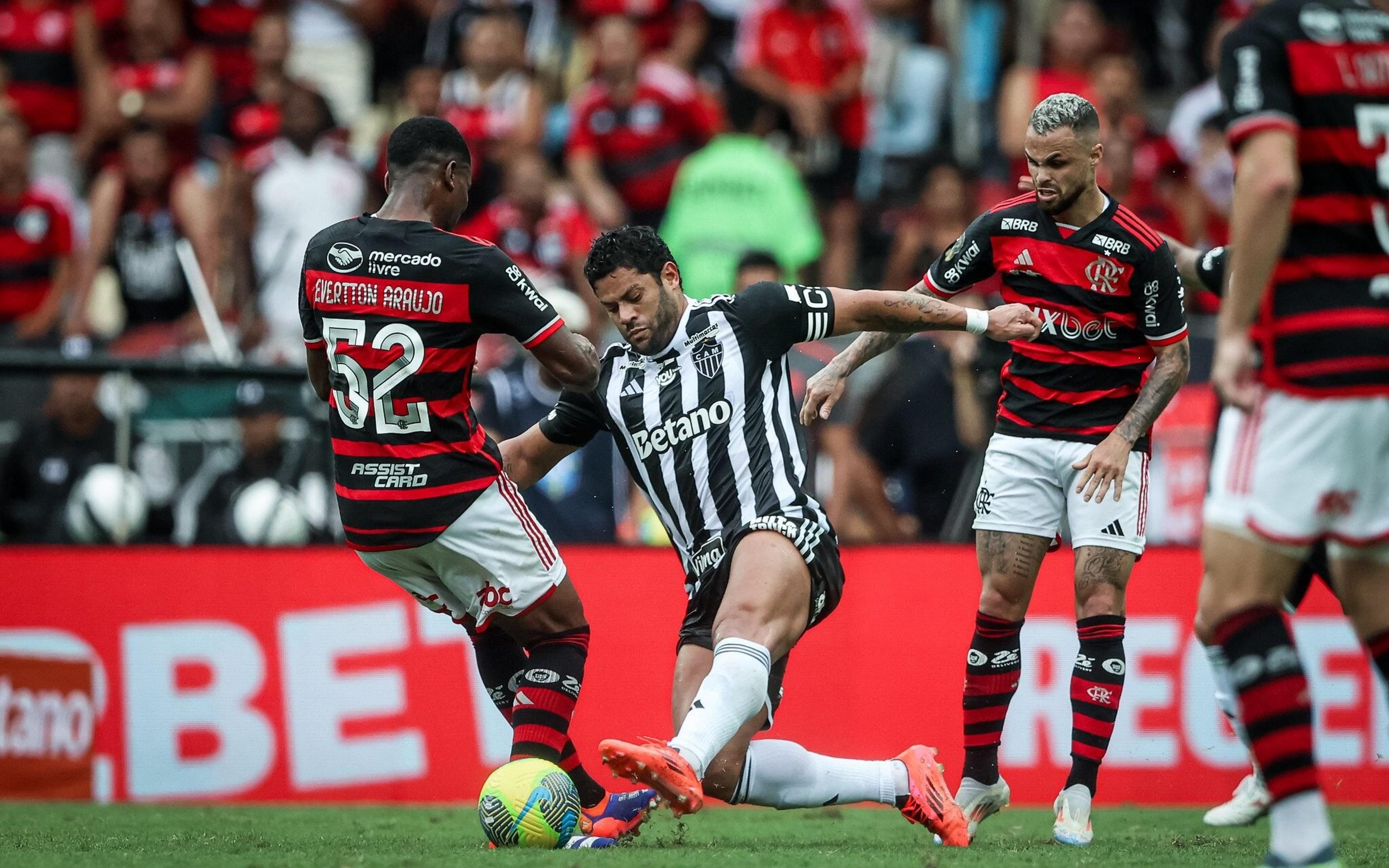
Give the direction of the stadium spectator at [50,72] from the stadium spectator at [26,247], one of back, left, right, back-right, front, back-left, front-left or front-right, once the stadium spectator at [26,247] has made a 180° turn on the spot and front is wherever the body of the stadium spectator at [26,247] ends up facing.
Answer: front

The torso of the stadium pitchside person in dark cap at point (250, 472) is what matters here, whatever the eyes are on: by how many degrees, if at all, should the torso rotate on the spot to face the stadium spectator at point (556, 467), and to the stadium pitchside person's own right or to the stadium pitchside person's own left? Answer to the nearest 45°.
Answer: approximately 90° to the stadium pitchside person's own left

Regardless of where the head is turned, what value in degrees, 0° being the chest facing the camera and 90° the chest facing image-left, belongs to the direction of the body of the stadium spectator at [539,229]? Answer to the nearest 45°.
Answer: approximately 0°

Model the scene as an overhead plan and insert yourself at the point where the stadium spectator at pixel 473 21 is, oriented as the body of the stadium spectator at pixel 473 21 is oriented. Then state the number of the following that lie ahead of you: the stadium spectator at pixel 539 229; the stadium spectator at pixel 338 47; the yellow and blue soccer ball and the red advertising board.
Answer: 3

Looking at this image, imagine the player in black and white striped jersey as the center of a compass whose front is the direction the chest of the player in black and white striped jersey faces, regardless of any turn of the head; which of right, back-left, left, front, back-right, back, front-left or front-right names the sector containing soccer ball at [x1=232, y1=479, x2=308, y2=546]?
right

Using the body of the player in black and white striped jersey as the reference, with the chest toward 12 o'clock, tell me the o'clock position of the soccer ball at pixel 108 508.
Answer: The soccer ball is roughly at 5 o'clock from the player in black and white striped jersey.

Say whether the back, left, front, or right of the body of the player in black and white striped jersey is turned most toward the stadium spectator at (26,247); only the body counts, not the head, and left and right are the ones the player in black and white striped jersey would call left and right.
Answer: right

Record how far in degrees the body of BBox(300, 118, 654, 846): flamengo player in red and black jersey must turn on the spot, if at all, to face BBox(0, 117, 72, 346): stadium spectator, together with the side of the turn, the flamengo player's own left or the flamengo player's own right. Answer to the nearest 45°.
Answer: approximately 90° to the flamengo player's own left

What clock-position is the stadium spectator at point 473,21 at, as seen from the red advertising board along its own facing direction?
The stadium spectator is roughly at 6 o'clock from the red advertising board.

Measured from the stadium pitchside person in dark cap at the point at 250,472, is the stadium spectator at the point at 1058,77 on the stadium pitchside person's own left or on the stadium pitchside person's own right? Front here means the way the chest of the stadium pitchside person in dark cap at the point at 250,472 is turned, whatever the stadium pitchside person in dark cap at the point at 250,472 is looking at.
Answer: on the stadium pitchside person's own left

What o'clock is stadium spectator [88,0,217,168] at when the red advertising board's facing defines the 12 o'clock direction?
The stadium spectator is roughly at 5 o'clock from the red advertising board.

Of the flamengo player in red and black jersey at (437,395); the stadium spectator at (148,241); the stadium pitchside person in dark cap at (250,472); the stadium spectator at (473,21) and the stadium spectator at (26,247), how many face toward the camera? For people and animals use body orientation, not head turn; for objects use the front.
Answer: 4

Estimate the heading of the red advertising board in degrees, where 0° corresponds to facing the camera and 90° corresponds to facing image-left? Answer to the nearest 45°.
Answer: approximately 0°
